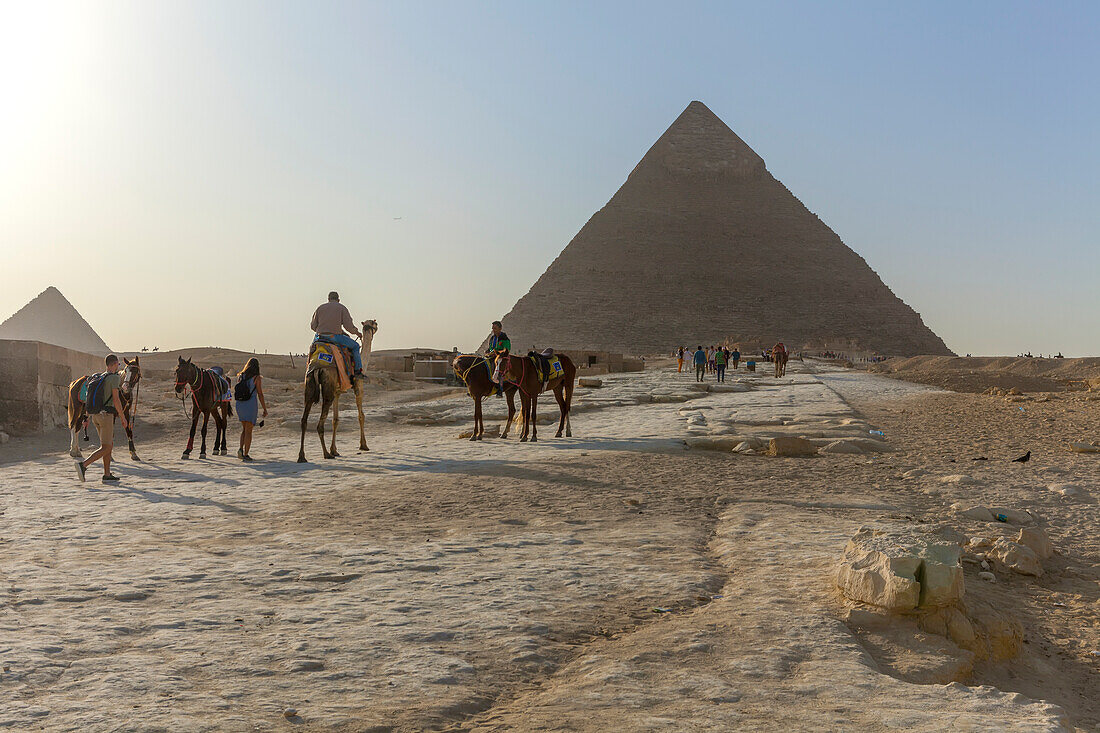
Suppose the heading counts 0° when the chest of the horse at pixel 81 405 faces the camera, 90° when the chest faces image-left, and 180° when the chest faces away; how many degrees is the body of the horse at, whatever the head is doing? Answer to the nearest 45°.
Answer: approximately 315°

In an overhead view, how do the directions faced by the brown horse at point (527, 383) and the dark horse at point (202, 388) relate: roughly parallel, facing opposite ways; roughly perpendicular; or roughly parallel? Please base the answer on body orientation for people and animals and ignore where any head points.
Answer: roughly parallel

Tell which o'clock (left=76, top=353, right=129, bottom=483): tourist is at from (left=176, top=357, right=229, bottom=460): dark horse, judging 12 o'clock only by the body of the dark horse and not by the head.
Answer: The tourist is roughly at 11 o'clock from the dark horse.

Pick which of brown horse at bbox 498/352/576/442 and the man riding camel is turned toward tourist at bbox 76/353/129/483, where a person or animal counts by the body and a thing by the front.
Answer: the brown horse

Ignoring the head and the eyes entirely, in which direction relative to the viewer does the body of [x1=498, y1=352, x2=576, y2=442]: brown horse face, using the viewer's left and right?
facing the viewer and to the left of the viewer

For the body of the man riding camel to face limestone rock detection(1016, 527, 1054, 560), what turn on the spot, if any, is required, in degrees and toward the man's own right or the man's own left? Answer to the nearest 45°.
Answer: approximately 90° to the man's own right

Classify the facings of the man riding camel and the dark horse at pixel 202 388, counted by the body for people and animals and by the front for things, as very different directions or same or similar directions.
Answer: very different directions

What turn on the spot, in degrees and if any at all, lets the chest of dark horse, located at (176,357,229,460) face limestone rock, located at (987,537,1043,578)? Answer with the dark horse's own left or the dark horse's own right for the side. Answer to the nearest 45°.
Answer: approximately 90° to the dark horse's own left

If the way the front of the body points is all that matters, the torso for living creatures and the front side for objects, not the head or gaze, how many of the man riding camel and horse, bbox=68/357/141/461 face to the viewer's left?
0

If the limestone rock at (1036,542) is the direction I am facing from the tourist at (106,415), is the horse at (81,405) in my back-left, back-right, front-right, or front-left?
back-left

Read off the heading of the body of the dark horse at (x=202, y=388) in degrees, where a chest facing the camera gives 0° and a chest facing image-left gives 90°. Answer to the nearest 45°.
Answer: approximately 45°

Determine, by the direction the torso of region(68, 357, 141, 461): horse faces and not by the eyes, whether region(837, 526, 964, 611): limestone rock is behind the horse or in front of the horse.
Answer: in front

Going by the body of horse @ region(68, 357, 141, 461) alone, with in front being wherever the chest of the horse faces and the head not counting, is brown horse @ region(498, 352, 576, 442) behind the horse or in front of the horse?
in front

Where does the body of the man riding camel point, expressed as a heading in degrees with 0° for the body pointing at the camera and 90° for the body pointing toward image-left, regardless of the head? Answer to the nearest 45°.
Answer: approximately 225°
